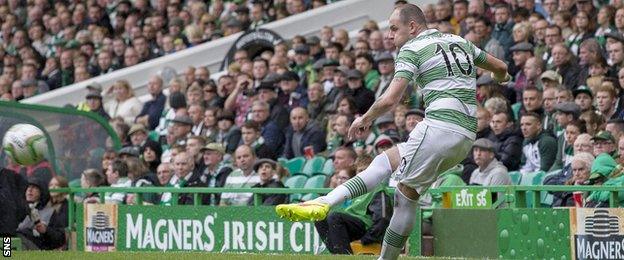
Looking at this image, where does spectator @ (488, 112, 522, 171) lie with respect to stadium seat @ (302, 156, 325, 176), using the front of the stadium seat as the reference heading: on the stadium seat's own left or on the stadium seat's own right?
on the stadium seat's own left

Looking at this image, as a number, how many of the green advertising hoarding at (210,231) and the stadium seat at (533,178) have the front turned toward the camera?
2

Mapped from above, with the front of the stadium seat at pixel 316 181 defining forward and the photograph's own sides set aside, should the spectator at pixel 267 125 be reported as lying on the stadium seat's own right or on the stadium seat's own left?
on the stadium seat's own right

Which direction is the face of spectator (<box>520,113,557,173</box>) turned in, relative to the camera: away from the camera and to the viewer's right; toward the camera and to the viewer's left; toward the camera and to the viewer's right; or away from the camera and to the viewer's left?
toward the camera and to the viewer's left

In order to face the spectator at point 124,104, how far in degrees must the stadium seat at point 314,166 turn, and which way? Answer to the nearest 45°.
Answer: approximately 90° to its right

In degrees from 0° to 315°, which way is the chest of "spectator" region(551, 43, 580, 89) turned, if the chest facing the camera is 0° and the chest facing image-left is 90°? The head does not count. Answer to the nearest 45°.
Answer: approximately 45°

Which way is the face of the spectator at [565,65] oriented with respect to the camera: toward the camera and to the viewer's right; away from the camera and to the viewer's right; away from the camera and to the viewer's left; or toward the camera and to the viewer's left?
toward the camera and to the viewer's left
